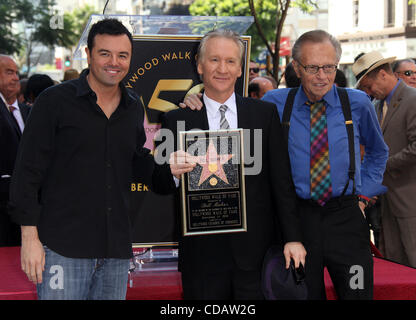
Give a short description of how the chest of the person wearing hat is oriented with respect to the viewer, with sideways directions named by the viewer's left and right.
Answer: facing the viewer and to the left of the viewer

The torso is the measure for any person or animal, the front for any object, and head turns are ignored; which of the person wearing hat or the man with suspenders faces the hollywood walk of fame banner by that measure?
the person wearing hat

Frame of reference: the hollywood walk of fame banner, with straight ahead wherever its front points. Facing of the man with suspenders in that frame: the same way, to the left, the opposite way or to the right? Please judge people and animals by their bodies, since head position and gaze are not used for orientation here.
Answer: the same way

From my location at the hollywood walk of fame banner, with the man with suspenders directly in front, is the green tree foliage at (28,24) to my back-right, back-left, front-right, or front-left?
back-left

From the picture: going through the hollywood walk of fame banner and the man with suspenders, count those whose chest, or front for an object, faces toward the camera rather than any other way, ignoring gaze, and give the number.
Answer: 2

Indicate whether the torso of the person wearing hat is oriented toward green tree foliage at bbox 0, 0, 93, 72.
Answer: no

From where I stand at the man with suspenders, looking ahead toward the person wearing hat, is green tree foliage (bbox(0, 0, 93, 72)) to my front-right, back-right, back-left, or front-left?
front-left

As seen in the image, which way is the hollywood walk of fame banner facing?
toward the camera

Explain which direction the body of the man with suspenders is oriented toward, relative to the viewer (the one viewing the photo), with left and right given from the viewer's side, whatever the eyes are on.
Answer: facing the viewer

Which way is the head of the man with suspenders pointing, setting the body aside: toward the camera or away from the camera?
toward the camera

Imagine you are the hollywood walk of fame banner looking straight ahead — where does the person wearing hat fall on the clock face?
The person wearing hat is roughly at 8 o'clock from the hollywood walk of fame banner.

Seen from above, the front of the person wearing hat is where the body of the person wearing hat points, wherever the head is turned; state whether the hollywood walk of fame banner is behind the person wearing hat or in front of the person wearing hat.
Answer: in front

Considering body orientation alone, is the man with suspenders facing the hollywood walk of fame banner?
no

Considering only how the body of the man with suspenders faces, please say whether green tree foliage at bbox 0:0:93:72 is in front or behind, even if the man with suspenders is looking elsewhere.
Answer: behind

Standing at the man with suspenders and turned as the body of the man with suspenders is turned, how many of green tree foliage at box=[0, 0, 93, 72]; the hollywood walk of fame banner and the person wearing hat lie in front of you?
0

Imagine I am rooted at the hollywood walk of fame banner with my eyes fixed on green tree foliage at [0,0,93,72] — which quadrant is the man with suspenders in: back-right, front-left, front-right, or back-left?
back-right
